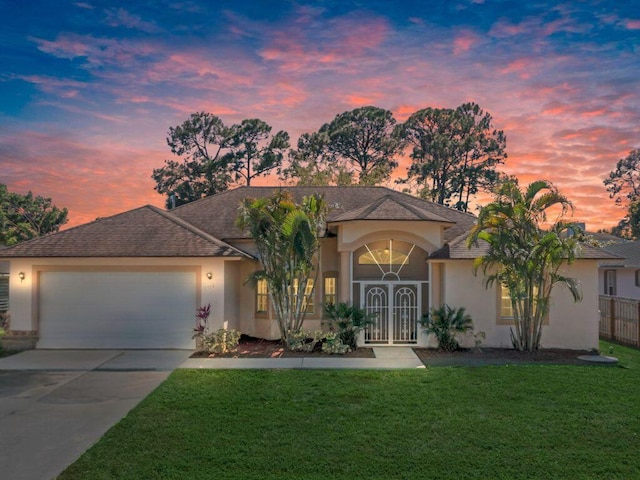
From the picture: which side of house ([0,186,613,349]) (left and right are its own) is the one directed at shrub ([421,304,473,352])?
front

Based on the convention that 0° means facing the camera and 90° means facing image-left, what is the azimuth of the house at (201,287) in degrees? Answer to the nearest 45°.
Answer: approximately 0°

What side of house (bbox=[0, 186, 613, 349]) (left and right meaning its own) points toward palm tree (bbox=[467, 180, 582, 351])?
left

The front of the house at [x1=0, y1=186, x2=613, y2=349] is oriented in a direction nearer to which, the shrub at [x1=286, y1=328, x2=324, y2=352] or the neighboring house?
the shrub

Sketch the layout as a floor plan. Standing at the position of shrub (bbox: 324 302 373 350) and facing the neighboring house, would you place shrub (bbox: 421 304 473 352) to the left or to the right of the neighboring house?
right

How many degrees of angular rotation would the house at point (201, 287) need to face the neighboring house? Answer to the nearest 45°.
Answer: approximately 135° to its left
